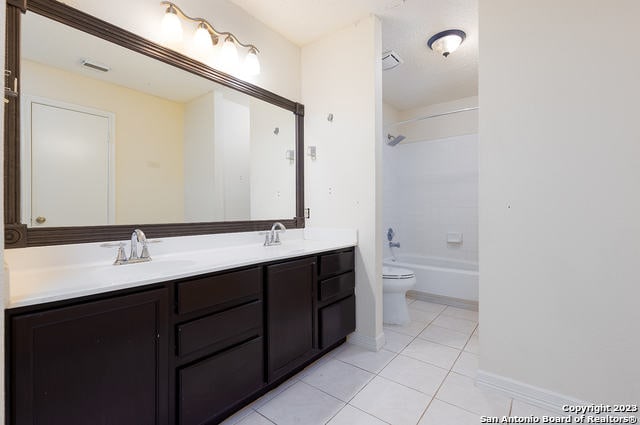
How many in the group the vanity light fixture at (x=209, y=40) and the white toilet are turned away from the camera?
0

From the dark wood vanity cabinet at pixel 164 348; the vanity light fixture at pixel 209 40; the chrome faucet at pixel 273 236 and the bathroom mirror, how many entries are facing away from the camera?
0

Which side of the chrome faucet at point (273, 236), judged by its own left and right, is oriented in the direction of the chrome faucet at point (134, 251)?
right

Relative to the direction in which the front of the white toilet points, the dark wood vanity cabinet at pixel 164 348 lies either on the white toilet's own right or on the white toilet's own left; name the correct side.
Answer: on the white toilet's own right

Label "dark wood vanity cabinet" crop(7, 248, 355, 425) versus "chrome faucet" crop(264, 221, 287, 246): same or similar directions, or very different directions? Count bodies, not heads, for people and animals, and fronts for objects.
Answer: same or similar directions

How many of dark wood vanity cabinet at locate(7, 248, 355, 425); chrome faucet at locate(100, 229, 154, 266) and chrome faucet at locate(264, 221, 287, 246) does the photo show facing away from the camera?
0

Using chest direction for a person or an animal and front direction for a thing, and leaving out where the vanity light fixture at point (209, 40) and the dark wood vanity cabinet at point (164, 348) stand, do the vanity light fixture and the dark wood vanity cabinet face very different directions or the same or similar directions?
same or similar directions

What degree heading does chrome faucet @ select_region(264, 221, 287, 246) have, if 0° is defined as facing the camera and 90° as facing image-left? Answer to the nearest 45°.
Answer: approximately 315°

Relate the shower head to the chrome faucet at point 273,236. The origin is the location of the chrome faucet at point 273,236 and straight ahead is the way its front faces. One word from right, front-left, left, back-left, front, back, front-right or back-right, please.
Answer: left

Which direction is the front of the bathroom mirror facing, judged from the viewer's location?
facing the viewer and to the right of the viewer

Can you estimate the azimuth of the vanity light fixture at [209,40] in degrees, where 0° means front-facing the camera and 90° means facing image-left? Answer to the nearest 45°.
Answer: approximately 315°

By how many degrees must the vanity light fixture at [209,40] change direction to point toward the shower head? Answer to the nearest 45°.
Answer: approximately 90° to its left

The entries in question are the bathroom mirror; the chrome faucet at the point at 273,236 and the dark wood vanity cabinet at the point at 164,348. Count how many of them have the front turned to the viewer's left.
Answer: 0

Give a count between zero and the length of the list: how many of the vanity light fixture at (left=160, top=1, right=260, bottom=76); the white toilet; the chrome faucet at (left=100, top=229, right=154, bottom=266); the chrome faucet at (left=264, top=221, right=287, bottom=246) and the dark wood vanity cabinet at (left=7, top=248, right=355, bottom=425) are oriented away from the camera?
0
